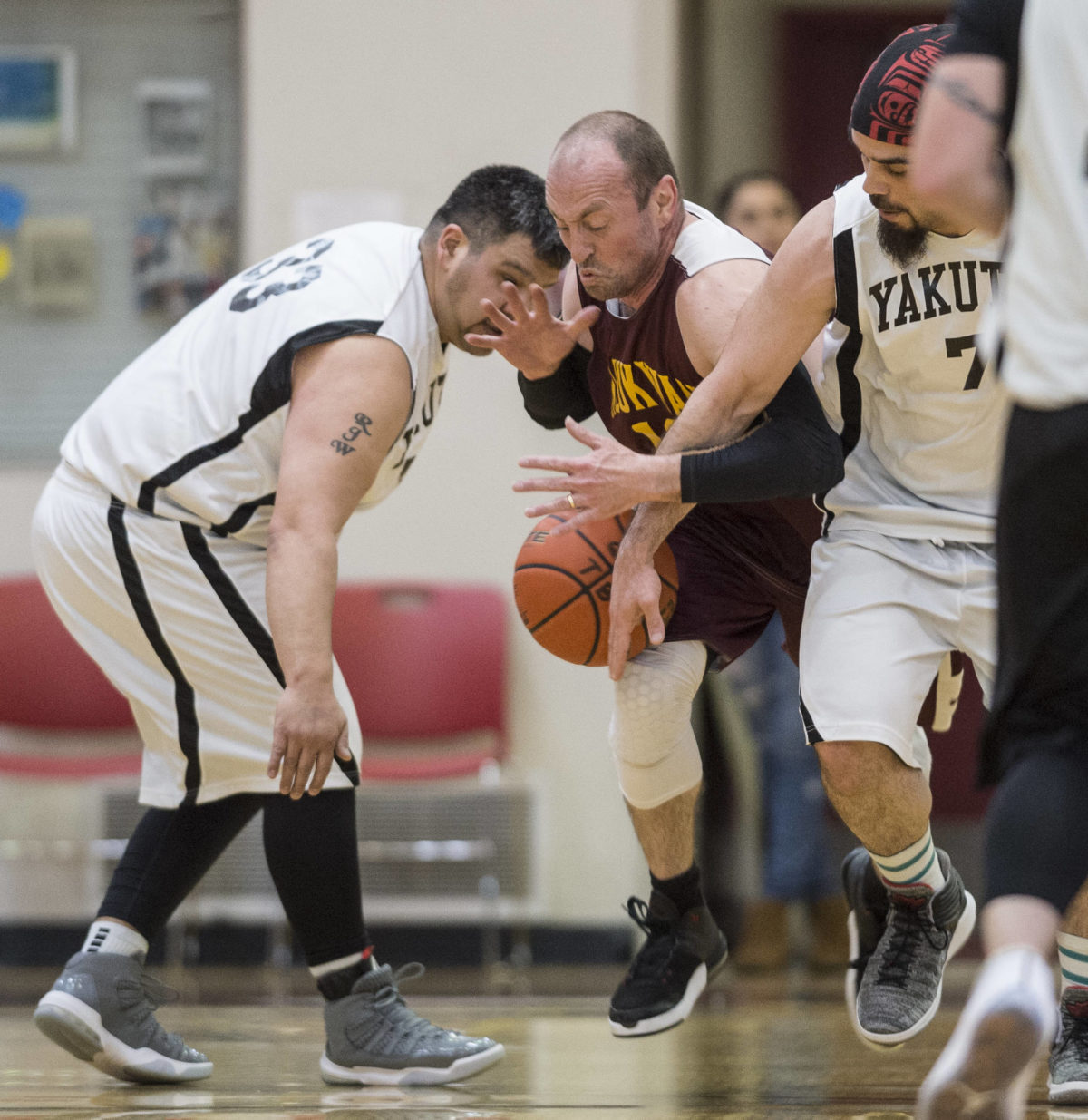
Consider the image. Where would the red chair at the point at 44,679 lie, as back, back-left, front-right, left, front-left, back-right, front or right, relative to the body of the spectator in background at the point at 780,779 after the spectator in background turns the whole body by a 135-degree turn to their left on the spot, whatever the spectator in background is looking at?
back-left

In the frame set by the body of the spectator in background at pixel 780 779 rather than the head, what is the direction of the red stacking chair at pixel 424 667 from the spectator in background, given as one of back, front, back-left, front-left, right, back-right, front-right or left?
right

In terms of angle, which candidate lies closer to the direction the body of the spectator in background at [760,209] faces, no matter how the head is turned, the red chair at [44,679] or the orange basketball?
the orange basketball

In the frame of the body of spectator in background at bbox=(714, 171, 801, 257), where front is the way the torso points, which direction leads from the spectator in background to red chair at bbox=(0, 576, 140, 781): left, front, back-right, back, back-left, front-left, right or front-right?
right

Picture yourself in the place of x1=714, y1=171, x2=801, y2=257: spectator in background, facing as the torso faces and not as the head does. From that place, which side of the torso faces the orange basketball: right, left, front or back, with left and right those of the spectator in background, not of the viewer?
front
